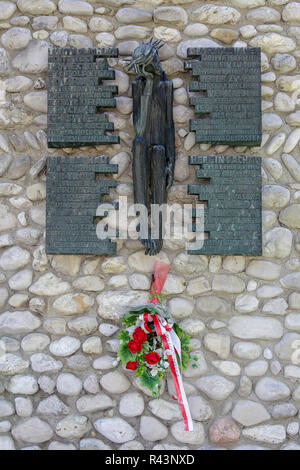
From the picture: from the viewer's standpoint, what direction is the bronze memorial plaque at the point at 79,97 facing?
toward the camera

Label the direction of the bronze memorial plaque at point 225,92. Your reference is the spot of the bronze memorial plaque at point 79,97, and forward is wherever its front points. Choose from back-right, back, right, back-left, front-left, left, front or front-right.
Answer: left

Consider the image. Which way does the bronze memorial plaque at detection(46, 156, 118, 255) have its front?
toward the camera

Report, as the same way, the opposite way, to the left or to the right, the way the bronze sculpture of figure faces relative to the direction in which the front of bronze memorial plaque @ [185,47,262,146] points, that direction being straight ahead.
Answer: the same way

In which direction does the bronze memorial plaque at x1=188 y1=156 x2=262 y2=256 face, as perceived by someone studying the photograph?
facing the viewer

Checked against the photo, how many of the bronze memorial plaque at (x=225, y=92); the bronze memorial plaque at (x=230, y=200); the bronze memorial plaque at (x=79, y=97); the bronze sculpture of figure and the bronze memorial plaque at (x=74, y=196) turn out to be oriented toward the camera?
5

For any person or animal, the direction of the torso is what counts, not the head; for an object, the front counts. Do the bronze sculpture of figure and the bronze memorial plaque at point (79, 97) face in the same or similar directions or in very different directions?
same or similar directions

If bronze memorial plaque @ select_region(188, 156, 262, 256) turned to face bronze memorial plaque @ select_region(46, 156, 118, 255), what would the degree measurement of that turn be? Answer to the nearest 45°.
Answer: approximately 90° to its right

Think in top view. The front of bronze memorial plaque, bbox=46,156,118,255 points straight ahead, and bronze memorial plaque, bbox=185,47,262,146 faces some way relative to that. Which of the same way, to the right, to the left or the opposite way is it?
the same way

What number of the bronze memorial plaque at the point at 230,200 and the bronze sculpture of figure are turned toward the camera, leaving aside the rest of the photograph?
2
